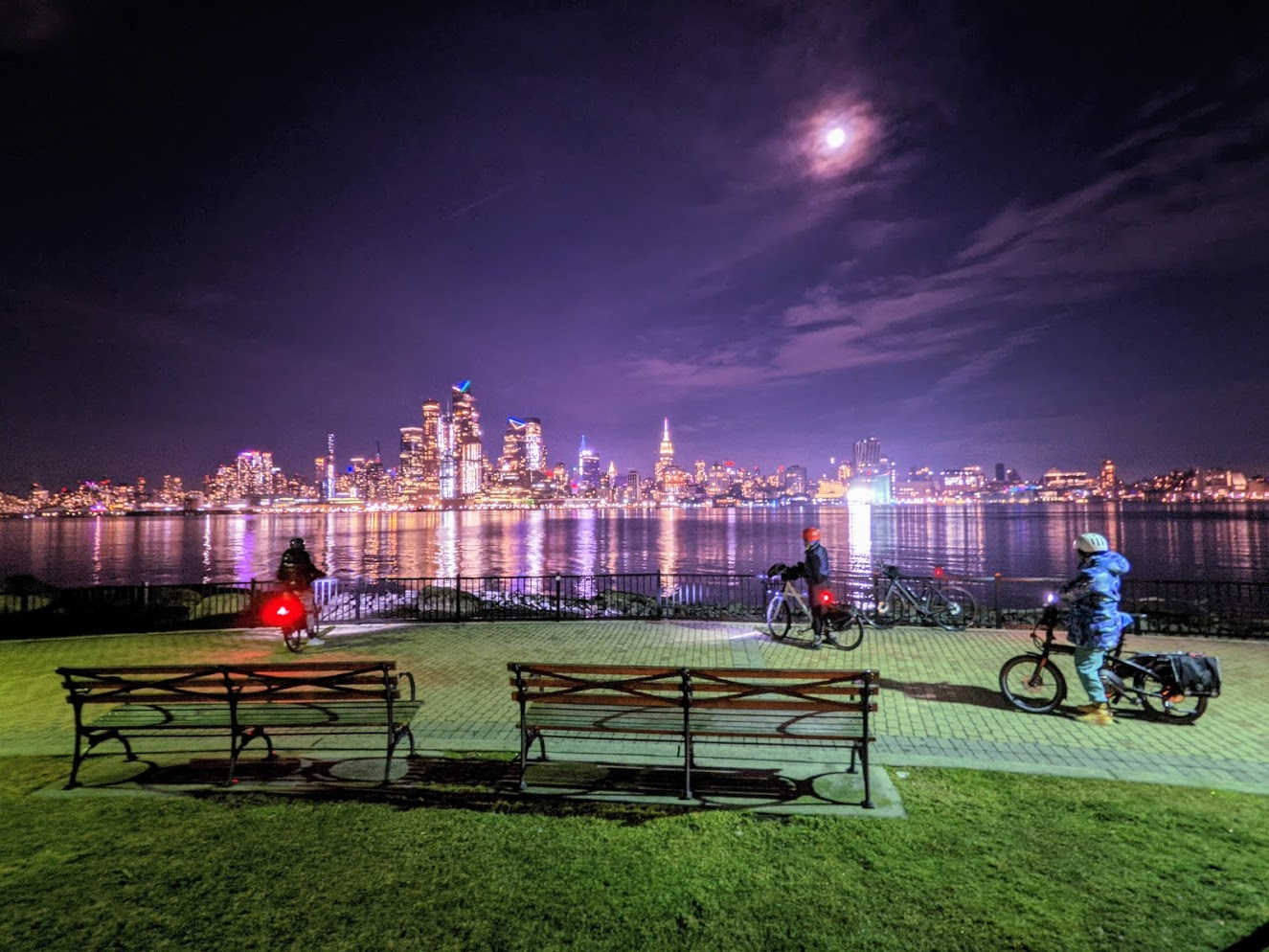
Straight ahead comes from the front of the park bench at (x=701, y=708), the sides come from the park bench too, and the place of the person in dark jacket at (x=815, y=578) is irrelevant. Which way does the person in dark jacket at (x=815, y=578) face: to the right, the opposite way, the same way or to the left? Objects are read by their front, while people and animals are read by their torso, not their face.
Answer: to the left

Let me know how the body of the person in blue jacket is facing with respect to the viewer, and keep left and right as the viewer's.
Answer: facing to the left of the viewer

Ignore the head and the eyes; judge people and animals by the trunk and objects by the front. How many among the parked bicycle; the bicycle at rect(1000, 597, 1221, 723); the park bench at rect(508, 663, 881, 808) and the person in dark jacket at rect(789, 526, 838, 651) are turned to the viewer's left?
3

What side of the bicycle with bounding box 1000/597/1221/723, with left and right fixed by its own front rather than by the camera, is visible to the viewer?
left

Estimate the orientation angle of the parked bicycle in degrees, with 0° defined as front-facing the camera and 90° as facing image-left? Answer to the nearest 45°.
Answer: approximately 90°

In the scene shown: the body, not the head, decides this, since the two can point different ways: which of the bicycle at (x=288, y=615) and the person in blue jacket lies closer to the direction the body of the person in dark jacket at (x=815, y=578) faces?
the bicycle

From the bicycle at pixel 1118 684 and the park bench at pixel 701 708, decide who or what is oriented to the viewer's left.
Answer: the bicycle

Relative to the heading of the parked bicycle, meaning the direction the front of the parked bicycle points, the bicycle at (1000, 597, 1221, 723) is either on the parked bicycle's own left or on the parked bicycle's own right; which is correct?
on the parked bicycle's own left

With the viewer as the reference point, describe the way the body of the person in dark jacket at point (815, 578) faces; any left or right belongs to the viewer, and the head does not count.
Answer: facing to the left of the viewer

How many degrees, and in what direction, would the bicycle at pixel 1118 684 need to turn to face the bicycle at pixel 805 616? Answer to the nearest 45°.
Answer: approximately 45° to its right

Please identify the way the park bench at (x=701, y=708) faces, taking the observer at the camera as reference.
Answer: facing away from the viewer
